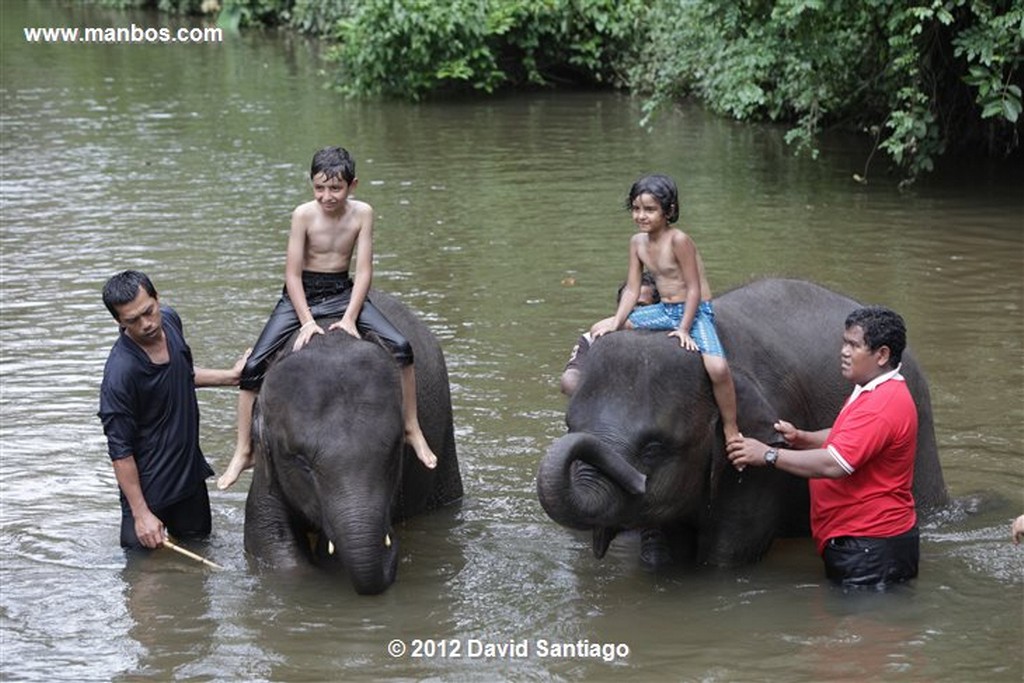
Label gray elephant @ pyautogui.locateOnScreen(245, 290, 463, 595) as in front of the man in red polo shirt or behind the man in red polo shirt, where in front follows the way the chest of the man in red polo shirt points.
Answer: in front

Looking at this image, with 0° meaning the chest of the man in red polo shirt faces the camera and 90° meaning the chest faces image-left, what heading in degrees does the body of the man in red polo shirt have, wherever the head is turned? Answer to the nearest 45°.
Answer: approximately 90°

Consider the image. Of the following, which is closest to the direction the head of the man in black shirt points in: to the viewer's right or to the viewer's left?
to the viewer's right

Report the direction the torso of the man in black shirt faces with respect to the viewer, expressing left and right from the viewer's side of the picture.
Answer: facing the viewer and to the right of the viewer

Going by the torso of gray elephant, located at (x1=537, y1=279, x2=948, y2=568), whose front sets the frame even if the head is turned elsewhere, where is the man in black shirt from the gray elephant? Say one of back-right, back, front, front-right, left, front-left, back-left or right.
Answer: front-right

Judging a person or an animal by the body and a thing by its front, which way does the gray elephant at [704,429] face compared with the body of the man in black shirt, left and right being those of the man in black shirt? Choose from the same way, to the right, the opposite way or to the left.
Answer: to the right

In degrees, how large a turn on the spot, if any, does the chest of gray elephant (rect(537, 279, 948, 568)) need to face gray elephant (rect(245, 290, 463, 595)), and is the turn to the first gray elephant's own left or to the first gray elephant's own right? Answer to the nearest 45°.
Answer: approximately 45° to the first gray elephant's own right

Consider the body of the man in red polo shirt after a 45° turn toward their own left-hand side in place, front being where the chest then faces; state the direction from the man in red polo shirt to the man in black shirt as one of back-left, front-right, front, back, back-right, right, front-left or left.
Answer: front-right
